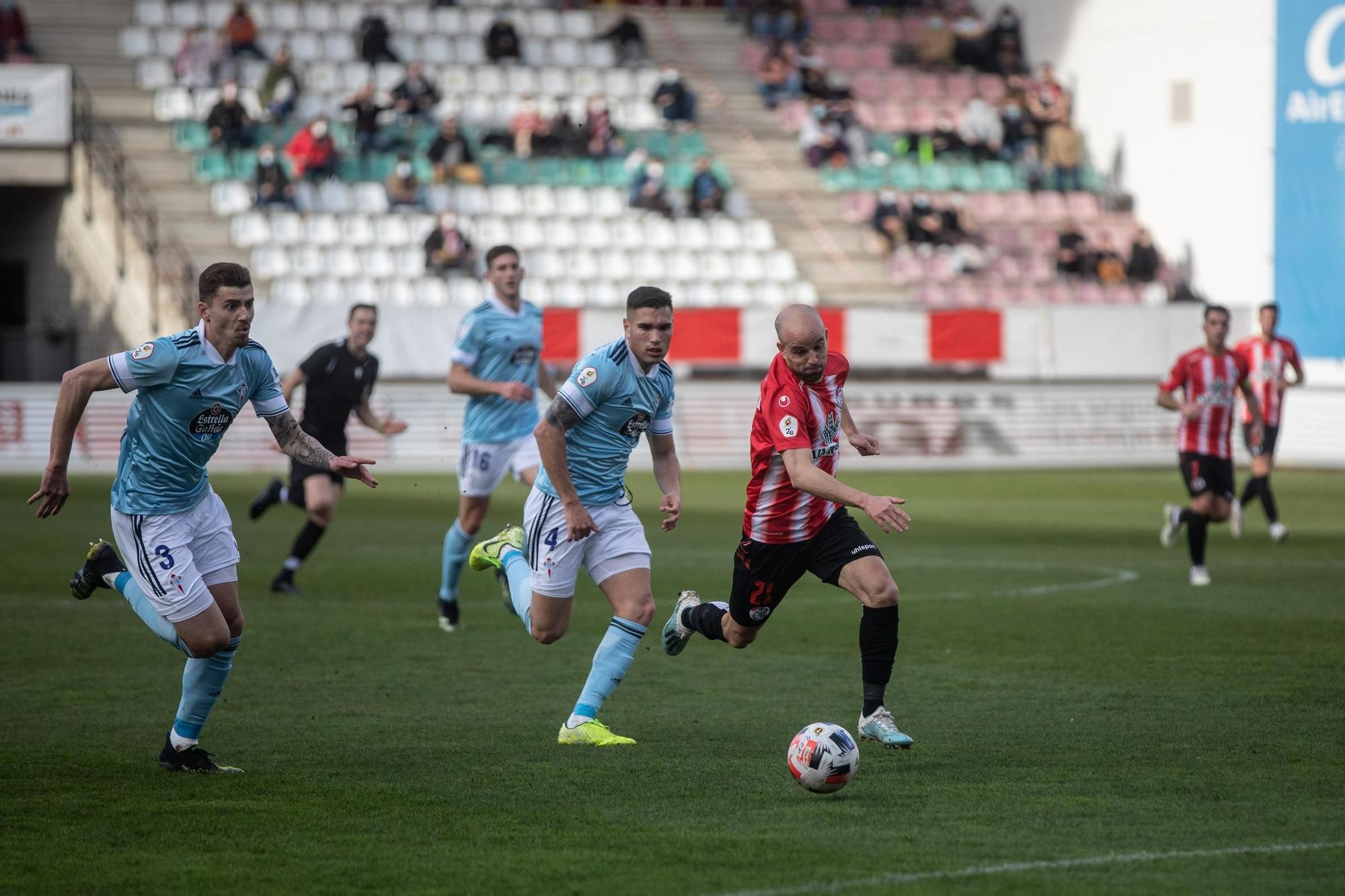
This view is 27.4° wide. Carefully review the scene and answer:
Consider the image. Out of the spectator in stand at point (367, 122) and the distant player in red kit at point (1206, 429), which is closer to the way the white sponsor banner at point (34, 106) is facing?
the distant player in red kit

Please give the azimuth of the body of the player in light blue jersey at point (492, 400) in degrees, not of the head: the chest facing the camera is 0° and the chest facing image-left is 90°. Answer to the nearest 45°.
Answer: approximately 315°

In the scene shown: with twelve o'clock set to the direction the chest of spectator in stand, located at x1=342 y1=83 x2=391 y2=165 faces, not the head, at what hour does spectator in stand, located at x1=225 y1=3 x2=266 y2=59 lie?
spectator in stand, located at x1=225 y1=3 x2=266 y2=59 is roughly at 4 o'clock from spectator in stand, located at x1=342 y1=83 x2=391 y2=165.

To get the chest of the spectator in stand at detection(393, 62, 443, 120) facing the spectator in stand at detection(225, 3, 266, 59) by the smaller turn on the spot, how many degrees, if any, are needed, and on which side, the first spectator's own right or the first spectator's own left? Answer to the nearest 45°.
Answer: approximately 90° to the first spectator's own right

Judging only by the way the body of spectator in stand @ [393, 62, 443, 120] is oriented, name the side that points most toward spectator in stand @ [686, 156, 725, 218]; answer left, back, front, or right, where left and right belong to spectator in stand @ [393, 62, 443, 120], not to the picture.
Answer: left

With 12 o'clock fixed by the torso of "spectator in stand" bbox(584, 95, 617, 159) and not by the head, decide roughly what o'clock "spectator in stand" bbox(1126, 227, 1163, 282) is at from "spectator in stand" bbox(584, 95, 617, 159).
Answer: "spectator in stand" bbox(1126, 227, 1163, 282) is roughly at 9 o'clock from "spectator in stand" bbox(584, 95, 617, 159).

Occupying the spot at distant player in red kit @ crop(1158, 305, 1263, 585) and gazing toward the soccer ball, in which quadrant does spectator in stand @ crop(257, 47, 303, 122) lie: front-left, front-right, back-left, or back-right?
back-right
